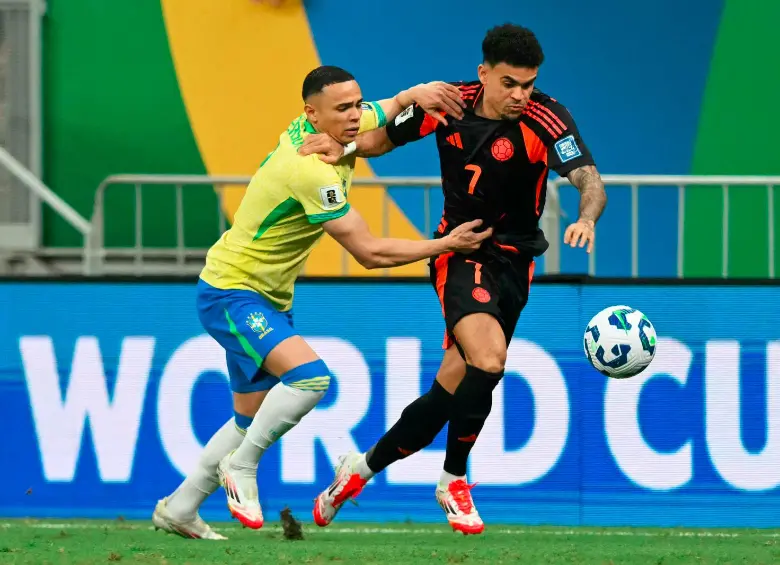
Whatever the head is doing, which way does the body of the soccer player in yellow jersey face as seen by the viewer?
to the viewer's right

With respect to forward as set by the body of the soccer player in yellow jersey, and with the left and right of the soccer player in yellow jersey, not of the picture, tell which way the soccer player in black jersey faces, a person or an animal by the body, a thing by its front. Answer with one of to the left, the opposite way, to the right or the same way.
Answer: to the right

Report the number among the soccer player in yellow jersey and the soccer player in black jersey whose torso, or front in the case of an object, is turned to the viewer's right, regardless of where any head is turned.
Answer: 1

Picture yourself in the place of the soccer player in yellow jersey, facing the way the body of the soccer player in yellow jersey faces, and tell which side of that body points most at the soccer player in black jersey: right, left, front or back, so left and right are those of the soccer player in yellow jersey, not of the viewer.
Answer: front

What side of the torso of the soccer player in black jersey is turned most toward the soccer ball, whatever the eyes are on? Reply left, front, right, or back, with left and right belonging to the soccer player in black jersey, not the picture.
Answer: left

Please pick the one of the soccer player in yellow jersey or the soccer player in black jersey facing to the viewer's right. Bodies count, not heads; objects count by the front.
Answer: the soccer player in yellow jersey

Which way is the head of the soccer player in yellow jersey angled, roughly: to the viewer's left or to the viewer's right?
to the viewer's right

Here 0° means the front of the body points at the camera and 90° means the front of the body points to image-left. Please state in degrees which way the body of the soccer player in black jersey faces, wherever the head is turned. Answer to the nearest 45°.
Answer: approximately 0°
